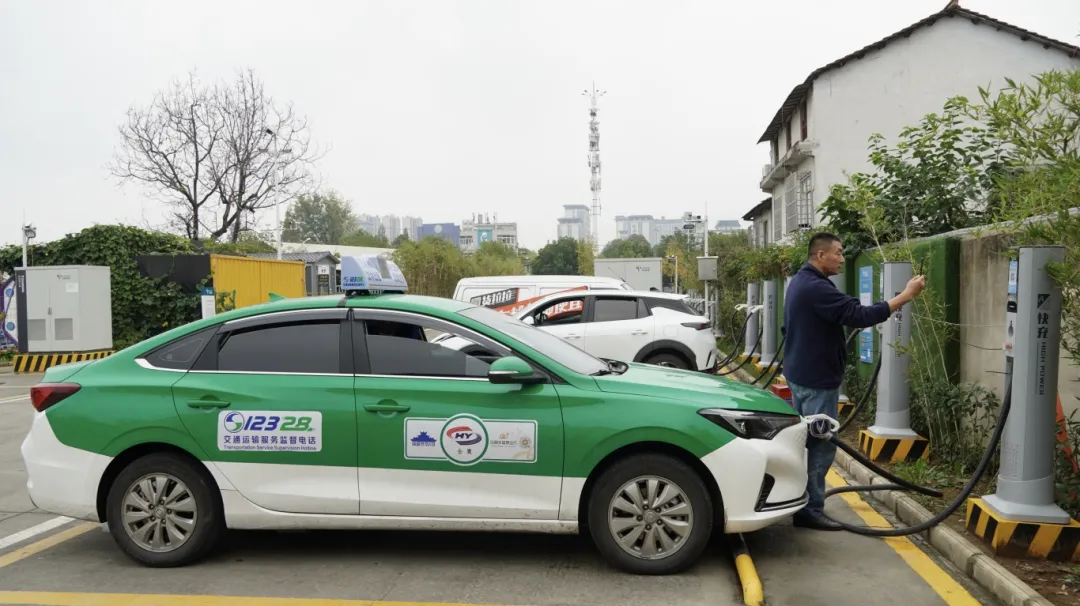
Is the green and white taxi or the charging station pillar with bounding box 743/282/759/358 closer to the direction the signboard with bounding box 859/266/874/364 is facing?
the green and white taxi

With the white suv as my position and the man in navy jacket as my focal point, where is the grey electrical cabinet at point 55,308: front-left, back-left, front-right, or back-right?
back-right

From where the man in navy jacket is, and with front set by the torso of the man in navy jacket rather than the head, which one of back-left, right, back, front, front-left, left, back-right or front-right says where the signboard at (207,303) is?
back-left

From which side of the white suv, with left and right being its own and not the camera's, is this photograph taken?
left

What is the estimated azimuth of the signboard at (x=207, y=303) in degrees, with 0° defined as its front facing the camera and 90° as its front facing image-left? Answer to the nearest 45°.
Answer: approximately 0°

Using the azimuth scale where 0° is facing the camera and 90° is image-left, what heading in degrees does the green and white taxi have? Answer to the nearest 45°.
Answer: approximately 270°

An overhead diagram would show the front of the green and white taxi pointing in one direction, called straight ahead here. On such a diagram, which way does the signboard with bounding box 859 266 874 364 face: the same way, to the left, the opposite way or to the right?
the opposite way

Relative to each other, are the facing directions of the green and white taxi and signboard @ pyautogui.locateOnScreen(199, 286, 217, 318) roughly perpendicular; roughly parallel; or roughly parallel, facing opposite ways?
roughly perpendicular

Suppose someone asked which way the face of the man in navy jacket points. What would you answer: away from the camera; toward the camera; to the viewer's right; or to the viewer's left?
to the viewer's right

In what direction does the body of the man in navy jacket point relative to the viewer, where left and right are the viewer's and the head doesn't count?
facing to the right of the viewer

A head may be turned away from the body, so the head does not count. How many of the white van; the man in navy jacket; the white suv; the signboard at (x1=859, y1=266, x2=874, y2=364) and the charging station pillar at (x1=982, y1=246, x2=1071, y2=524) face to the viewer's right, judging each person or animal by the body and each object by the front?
2

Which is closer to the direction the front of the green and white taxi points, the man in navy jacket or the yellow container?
the man in navy jacket
